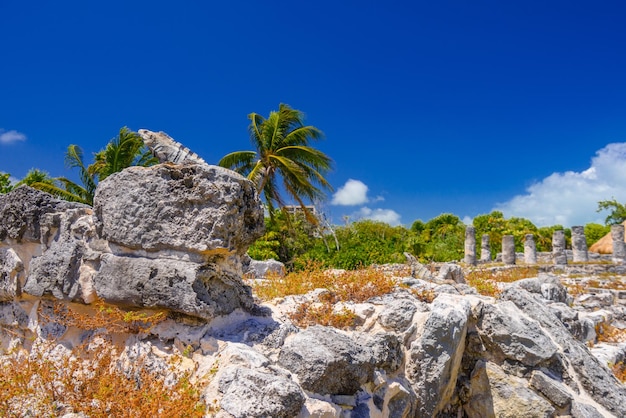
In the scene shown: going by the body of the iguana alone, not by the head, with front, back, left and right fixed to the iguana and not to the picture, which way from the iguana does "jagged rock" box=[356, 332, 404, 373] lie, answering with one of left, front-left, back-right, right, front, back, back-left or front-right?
back-left

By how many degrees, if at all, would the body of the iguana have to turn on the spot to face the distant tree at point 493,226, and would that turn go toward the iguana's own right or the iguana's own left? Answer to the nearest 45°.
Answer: approximately 135° to the iguana's own right

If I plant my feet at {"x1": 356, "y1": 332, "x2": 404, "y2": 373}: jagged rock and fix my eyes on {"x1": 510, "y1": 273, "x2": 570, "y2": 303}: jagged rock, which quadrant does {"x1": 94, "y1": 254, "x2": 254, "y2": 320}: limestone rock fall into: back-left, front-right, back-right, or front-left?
back-left

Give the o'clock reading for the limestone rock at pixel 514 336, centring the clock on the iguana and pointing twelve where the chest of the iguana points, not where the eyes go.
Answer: The limestone rock is roughly at 7 o'clock from the iguana.

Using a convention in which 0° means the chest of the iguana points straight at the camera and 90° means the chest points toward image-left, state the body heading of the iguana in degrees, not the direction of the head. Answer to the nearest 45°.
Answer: approximately 90°

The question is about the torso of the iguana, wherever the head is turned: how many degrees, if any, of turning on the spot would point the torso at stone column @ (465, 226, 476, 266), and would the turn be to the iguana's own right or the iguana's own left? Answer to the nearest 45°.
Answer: approximately 135° to the iguana's own right

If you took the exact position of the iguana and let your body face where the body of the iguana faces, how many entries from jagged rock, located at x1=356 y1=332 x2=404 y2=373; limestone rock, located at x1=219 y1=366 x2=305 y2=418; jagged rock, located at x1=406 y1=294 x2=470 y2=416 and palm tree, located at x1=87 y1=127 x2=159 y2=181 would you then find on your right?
1

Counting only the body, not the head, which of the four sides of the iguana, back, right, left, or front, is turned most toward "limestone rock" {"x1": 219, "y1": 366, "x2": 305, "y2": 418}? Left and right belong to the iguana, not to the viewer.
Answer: left

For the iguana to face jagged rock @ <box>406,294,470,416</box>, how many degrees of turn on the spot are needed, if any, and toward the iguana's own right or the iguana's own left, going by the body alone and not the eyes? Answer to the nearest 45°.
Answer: approximately 135° to the iguana's own left

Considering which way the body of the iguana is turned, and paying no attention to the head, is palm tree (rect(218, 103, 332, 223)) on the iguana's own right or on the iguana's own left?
on the iguana's own right

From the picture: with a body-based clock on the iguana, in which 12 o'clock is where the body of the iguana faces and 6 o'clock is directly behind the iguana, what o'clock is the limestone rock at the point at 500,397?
The limestone rock is roughly at 7 o'clock from the iguana.

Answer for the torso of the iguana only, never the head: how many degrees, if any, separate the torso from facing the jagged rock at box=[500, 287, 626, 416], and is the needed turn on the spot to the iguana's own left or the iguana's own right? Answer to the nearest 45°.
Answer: approximately 135° to the iguana's own left
